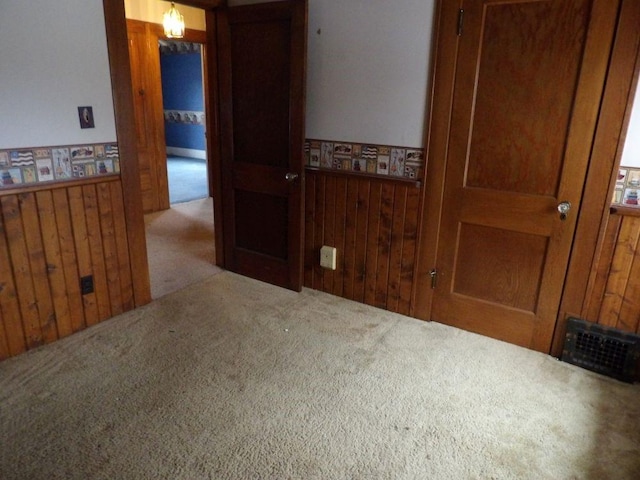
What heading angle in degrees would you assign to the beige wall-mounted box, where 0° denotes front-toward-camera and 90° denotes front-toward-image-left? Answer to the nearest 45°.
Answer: approximately 45°

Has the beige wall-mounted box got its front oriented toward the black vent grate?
no

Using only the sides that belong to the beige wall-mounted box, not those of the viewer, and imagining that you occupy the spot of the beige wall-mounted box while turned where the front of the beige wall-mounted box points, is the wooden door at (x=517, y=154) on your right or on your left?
on your left

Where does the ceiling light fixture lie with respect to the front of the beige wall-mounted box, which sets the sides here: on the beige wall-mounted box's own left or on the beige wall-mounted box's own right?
on the beige wall-mounted box's own right

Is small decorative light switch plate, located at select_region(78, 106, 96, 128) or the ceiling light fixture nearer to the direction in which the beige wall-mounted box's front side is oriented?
the small decorative light switch plate

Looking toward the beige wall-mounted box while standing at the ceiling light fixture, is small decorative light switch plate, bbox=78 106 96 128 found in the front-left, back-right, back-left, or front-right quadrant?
front-right

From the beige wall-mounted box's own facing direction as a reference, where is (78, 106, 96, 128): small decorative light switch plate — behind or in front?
in front
